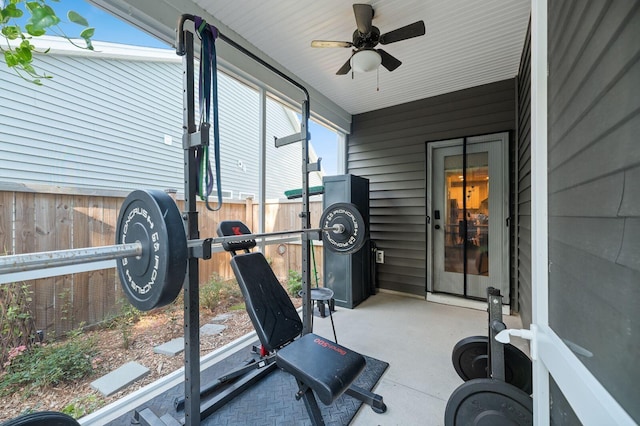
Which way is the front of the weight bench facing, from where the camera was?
facing the viewer and to the right of the viewer

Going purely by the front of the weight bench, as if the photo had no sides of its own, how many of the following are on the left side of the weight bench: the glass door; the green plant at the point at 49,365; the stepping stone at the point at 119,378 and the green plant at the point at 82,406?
1

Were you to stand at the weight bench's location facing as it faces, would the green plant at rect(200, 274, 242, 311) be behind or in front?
behind

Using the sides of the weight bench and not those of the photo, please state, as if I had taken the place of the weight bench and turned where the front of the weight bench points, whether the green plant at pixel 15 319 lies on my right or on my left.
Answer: on my right

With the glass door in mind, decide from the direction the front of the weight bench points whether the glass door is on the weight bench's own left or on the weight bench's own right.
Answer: on the weight bench's own left

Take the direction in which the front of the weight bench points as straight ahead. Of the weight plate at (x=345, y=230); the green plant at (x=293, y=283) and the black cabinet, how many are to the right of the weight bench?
0

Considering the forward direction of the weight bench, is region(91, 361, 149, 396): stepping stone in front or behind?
behind

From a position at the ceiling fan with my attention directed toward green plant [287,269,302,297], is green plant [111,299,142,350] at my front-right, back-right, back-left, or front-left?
front-left

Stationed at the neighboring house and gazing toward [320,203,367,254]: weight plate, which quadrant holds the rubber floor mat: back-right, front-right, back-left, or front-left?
front-right

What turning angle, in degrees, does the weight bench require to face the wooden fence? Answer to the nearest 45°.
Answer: approximately 135° to its right

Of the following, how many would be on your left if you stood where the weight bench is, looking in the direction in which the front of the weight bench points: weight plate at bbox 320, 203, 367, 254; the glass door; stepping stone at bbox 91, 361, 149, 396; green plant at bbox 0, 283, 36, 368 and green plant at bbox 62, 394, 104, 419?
2

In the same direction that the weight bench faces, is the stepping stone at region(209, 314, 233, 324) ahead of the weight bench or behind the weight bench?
behind

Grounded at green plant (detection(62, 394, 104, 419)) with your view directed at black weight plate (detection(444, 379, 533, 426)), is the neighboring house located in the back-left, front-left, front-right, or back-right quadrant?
back-left

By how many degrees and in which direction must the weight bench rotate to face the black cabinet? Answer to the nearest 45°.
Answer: approximately 135° to its left

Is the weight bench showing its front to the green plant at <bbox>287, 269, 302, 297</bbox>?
no

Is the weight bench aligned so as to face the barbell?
no

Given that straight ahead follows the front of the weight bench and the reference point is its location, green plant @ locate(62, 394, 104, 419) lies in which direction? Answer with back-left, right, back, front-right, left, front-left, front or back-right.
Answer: back-right

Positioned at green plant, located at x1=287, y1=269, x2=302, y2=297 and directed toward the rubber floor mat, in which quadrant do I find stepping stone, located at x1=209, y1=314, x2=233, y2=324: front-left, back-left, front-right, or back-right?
front-right
